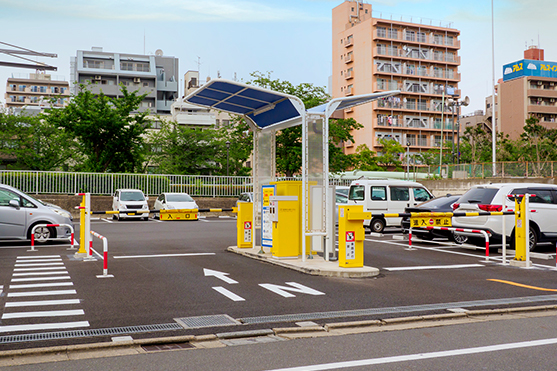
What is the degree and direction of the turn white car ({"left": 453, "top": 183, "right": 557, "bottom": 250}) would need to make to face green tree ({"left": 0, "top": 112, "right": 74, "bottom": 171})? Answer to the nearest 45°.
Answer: approximately 90° to its left

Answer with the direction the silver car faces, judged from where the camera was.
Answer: facing to the right of the viewer

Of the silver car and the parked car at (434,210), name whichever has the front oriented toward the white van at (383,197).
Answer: the silver car

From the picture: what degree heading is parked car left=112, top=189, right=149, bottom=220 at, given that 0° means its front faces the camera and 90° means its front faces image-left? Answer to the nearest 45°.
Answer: approximately 0°

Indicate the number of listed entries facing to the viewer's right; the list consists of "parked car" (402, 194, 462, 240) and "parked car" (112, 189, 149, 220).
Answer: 0

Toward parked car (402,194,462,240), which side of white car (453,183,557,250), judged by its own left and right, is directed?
left

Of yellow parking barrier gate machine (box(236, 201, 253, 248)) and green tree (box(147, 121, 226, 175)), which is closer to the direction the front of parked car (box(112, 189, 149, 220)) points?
the yellow parking barrier gate machine
